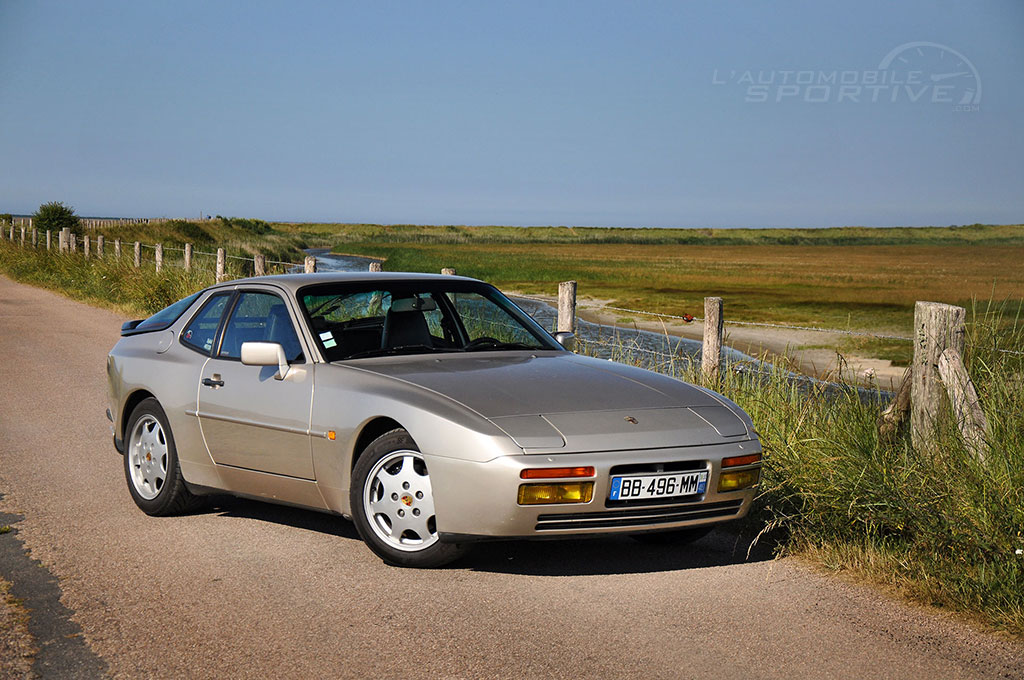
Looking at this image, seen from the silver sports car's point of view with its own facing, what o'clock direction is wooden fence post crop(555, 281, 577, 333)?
The wooden fence post is roughly at 8 o'clock from the silver sports car.

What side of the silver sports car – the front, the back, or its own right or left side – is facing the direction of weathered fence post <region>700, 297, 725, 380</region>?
left

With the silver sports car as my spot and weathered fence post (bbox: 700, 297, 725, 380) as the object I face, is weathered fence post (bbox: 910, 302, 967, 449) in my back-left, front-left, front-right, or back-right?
front-right

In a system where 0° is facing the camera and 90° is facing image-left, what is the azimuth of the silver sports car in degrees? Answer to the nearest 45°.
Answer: approximately 315°

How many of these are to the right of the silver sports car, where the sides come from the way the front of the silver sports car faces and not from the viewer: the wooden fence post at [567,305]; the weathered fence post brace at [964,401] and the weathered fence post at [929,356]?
0

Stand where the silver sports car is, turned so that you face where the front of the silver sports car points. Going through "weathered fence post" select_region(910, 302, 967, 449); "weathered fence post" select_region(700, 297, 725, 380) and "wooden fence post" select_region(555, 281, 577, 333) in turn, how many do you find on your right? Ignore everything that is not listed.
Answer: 0

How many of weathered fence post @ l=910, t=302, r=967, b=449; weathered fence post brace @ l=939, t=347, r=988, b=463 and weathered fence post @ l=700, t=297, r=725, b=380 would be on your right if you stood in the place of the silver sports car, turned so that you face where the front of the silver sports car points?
0

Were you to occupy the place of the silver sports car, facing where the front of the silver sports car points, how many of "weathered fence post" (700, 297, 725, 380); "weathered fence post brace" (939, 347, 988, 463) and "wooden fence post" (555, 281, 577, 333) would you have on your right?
0

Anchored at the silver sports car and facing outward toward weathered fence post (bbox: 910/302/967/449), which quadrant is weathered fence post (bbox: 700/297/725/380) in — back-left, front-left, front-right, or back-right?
front-left

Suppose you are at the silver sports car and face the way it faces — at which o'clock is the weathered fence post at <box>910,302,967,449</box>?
The weathered fence post is roughly at 10 o'clock from the silver sports car.

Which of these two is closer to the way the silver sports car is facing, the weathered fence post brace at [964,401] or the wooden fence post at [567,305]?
the weathered fence post brace

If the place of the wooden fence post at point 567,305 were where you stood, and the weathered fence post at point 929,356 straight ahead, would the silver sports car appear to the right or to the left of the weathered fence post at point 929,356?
right

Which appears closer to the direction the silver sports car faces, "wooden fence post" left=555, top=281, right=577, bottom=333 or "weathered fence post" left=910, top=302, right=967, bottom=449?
the weathered fence post

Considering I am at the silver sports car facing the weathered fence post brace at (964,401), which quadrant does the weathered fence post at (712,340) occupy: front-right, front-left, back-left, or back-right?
front-left

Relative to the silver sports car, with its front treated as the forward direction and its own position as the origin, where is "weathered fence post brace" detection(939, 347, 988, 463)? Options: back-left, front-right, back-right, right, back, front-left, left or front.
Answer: front-left
